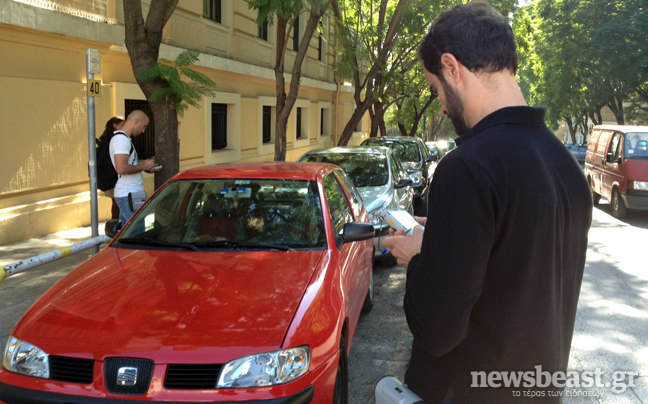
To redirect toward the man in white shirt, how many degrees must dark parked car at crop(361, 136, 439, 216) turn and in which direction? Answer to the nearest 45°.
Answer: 0° — it already faces them

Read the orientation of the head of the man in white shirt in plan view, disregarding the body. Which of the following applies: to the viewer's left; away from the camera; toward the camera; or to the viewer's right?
to the viewer's right

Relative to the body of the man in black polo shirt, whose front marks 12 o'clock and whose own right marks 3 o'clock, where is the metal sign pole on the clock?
The metal sign pole is roughly at 12 o'clock from the man in black polo shirt.

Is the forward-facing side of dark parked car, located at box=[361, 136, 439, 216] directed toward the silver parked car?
yes

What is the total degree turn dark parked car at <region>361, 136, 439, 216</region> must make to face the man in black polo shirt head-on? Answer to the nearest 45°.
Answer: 0° — it already faces them

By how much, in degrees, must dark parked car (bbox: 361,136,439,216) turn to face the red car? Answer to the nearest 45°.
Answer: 0° — it already faces it

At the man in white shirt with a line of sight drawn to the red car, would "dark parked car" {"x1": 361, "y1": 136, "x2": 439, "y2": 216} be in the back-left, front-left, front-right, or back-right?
back-left

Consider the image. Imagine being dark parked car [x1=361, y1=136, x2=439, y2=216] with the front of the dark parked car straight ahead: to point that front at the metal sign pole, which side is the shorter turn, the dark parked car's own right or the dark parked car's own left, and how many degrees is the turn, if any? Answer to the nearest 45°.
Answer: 0° — it already faces it

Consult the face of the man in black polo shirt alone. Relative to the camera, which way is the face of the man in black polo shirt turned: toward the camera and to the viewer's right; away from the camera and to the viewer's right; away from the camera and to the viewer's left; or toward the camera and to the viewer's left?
away from the camera and to the viewer's left

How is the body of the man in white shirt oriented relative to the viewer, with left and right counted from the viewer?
facing to the right of the viewer

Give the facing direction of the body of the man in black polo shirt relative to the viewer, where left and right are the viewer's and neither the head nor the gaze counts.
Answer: facing away from the viewer and to the left of the viewer

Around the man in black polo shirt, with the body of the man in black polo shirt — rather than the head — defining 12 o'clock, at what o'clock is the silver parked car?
The silver parked car is roughly at 1 o'clock from the man in black polo shirt.
